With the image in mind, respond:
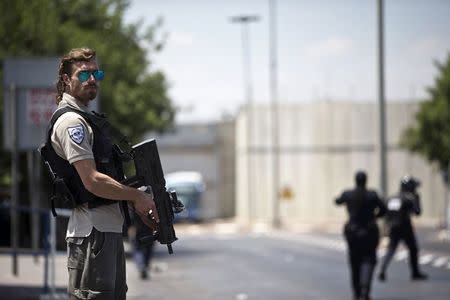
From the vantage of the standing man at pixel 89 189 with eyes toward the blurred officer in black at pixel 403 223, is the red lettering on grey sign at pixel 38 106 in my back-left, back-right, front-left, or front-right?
front-left

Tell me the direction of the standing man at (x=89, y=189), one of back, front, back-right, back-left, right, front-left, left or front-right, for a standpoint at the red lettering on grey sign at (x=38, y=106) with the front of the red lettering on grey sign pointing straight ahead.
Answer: front

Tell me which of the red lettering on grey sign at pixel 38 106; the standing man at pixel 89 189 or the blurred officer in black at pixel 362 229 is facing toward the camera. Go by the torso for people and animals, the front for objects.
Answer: the red lettering on grey sign

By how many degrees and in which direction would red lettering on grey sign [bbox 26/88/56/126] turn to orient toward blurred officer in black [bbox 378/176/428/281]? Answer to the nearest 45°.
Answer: approximately 90° to its left

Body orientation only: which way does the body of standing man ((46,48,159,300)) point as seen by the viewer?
to the viewer's right

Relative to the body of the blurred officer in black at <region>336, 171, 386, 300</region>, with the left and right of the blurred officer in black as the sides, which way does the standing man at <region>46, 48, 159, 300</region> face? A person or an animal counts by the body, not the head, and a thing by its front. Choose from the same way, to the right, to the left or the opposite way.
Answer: to the right

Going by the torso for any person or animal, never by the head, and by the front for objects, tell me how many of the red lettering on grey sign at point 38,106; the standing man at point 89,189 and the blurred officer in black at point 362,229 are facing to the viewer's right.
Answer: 1

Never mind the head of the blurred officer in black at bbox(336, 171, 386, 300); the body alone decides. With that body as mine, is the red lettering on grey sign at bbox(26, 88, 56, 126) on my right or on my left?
on my left

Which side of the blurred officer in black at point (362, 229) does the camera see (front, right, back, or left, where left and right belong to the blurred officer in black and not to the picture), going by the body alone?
back

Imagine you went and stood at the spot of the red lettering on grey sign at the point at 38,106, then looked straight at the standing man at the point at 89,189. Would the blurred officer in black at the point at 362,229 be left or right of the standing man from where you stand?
left

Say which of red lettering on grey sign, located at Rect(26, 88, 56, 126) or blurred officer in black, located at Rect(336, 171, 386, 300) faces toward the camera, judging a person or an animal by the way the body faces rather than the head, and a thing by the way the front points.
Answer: the red lettering on grey sign

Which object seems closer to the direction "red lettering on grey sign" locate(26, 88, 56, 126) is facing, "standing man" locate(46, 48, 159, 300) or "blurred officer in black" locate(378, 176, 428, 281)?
the standing man

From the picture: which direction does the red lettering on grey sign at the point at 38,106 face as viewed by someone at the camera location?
facing the viewer

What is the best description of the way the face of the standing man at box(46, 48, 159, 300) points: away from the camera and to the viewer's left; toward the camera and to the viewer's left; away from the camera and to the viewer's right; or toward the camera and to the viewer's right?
toward the camera and to the viewer's right
